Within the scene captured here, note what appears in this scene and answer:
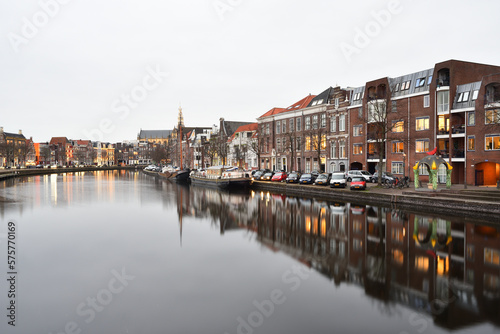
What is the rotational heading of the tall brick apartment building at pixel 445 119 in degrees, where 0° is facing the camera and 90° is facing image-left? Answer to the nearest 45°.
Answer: approximately 45°

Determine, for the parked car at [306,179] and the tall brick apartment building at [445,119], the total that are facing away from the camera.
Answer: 0
